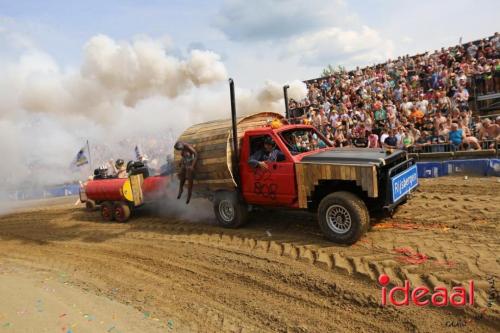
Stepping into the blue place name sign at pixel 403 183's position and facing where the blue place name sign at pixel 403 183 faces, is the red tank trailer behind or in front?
behind

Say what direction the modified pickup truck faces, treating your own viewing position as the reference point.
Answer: facing the viewer and to the right of the viewer

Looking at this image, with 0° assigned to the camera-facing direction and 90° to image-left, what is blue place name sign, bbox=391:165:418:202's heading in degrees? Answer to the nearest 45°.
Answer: approximately 315°

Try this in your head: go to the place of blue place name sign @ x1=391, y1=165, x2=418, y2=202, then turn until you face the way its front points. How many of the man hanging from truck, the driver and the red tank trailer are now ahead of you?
0

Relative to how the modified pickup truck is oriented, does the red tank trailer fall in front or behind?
behind

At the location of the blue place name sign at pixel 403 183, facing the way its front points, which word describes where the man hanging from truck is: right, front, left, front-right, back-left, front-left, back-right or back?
back-right
